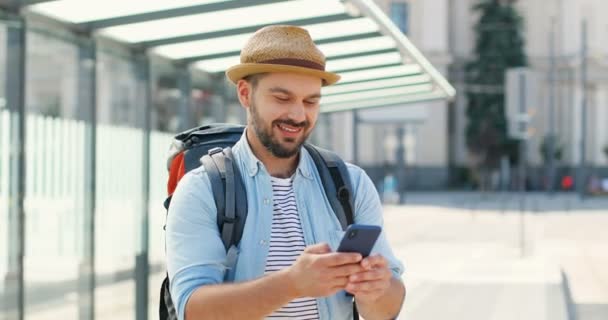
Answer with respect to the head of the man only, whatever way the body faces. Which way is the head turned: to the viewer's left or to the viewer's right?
to the viewer's right

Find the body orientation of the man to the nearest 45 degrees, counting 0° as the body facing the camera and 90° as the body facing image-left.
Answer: approximately 315°

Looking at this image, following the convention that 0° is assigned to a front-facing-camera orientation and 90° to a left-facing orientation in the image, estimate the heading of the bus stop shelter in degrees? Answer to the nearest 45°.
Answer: approximately 315°

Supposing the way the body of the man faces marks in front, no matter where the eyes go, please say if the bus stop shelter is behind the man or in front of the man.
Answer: behind
